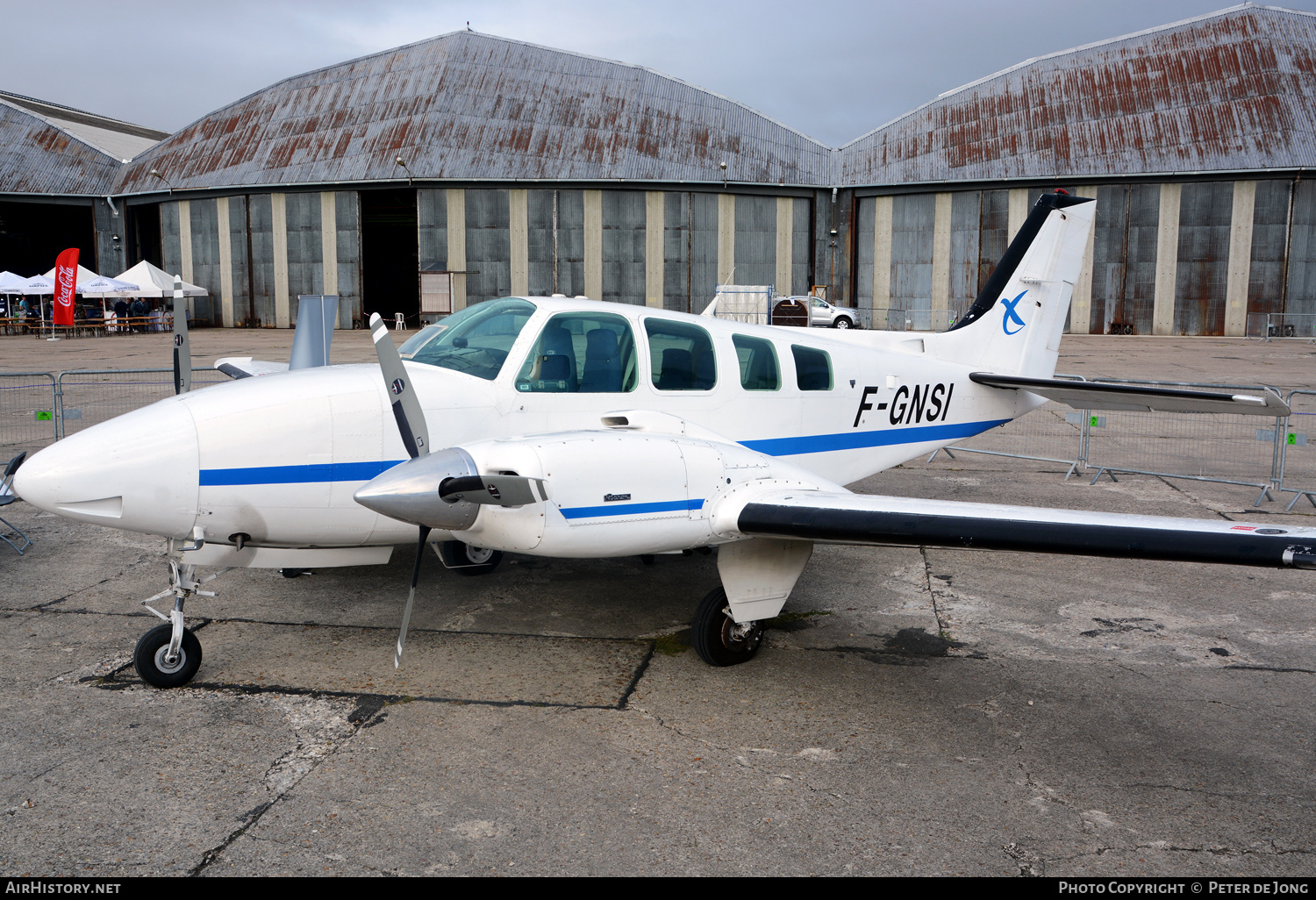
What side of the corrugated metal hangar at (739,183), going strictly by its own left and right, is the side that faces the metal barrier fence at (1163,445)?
front

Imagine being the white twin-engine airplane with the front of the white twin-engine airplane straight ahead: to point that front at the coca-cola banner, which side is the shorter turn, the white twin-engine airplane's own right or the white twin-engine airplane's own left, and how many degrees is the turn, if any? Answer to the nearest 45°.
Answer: approximately 90° to the white twin-engine airplane's own right

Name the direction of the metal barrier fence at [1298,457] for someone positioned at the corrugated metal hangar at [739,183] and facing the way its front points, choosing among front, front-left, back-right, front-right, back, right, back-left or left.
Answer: front

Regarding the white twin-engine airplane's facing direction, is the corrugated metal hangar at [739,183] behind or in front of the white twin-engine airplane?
behind

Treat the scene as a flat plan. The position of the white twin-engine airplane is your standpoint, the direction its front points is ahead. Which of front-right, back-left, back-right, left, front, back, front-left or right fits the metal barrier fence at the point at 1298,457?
back

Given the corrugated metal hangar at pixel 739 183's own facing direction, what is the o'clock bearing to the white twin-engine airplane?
The white twin-engine airplane is roughly at 12 o'clock from the corrugated metal hangar.

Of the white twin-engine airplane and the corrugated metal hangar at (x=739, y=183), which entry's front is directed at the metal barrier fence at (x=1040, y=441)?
the corrugated metal hangar

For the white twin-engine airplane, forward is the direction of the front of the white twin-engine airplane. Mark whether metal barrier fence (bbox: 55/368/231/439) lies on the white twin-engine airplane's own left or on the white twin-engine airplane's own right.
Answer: on the white twin-engine airplane's own right

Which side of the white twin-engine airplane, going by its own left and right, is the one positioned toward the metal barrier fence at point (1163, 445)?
back

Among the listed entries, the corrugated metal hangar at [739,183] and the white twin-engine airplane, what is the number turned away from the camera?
0

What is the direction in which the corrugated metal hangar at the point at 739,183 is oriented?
toward the camera

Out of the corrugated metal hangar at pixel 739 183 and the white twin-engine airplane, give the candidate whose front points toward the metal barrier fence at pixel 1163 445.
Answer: the corrugated metal hangar
